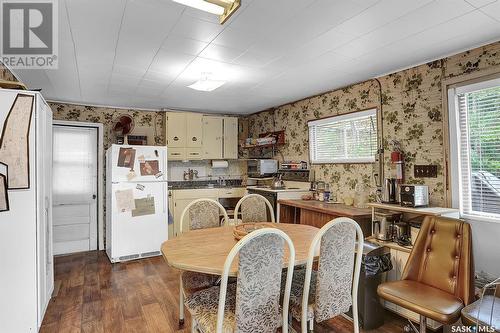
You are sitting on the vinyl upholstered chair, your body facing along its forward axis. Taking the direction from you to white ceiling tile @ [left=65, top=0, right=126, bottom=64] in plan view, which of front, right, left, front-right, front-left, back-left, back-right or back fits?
front

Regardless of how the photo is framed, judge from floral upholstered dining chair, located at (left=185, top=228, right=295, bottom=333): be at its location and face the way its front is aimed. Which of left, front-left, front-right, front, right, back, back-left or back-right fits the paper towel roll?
front-right

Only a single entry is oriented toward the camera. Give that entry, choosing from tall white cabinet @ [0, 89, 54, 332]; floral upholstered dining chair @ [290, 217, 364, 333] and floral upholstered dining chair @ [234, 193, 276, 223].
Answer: floral upholstered dining chair @ [234, 193, 276, 223]

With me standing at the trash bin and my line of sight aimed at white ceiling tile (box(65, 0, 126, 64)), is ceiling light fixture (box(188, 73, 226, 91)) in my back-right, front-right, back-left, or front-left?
front-right

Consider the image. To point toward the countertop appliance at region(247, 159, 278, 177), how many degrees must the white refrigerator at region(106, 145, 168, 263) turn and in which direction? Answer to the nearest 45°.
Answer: approximately 90° to its left

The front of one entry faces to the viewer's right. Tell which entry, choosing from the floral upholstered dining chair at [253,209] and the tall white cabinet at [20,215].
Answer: the tall white cabinet

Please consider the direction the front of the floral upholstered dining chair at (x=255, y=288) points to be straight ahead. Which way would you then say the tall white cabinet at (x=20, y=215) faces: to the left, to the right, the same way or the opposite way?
to the right

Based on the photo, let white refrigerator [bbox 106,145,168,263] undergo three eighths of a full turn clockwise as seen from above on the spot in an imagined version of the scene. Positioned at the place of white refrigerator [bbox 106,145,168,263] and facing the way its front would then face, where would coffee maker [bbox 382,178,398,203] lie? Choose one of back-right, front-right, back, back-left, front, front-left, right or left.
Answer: back

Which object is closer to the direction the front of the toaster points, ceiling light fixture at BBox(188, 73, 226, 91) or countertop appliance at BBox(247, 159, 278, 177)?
the ceiling light fixture

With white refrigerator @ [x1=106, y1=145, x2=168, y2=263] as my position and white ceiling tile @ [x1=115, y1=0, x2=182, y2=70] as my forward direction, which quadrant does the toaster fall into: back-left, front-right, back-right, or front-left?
front-left

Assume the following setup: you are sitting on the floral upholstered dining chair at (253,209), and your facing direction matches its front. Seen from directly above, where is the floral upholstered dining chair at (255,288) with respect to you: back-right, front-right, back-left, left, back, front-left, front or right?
front

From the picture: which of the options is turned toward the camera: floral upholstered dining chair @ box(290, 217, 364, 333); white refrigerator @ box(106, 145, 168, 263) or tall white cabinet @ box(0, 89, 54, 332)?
white refrigerator @ box(106, 145, 168, 263)

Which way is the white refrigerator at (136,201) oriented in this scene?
toward the camera

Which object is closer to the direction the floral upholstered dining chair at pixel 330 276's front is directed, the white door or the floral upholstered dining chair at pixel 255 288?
the white door

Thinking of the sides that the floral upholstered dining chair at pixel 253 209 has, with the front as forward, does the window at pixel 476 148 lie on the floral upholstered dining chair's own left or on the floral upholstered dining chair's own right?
on the floral upholstered dining chair's own left

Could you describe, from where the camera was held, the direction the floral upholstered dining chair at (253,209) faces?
facing the viewer

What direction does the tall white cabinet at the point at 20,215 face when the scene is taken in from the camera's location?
facing to the right of the viewer

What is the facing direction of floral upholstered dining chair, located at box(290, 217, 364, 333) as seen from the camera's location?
facing away from the viewer and to the left of the viewer
